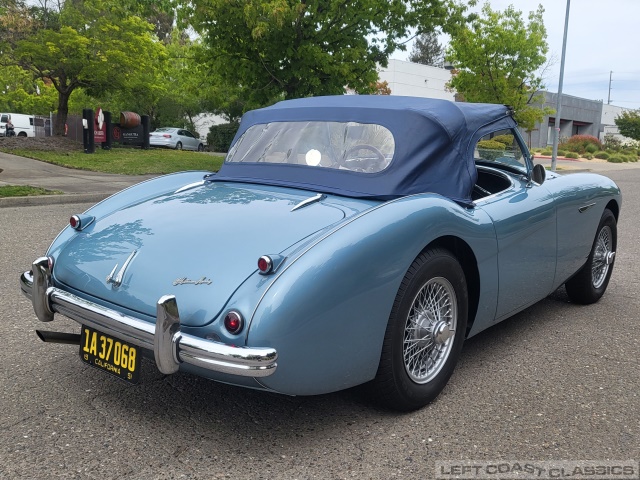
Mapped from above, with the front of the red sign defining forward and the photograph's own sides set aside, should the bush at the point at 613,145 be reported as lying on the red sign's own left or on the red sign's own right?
on the red sign's own left

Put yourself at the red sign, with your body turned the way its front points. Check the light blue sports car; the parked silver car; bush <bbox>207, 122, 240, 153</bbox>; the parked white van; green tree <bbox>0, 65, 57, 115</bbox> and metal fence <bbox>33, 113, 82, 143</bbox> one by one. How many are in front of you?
1

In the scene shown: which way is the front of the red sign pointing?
toward the camera

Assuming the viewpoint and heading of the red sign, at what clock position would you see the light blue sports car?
The light blue sports car is roughly at 12 o'clock from the red sign.

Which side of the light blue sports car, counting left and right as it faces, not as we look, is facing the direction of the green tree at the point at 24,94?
left

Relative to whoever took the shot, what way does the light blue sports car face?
facing away from the viewer and to the right of the viewer

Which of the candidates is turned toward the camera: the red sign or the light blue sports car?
the red sign

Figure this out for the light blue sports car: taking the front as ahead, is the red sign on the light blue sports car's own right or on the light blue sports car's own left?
on the light blue sports car's own left

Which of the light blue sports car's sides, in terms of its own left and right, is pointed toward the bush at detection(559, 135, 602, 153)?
front

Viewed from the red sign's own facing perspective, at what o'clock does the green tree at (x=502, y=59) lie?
The green tree is roughly at 9 o'clock from the red sign.

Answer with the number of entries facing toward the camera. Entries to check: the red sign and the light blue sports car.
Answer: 1

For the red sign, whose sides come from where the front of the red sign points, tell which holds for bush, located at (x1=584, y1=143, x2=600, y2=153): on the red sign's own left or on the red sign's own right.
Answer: on the red sign's own left

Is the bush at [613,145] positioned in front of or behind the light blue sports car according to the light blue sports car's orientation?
in front
